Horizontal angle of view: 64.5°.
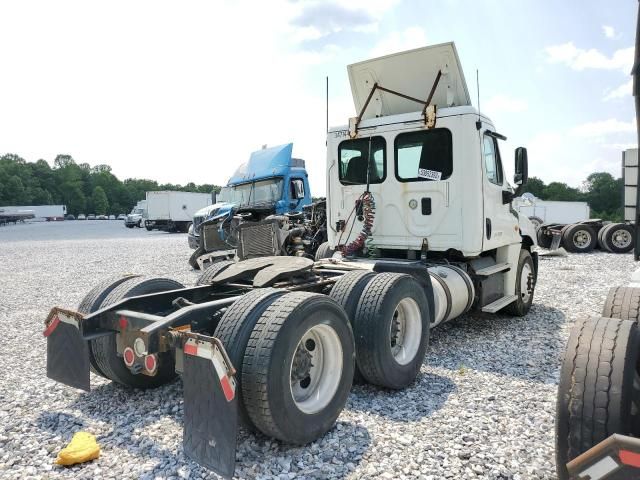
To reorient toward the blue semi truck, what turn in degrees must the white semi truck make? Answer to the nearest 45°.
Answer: approximately 45° to its left

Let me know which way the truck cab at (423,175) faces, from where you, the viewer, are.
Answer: facing away from the viewer and to the right of the viewer

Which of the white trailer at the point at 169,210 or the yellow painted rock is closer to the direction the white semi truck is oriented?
the white trailer

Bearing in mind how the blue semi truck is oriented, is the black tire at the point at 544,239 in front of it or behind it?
behind

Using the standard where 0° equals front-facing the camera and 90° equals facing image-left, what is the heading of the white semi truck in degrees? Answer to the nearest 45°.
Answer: approximately 225°

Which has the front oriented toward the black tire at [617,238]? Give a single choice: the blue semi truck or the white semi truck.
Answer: the white semi truck

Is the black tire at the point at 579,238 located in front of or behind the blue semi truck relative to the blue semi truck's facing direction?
behind

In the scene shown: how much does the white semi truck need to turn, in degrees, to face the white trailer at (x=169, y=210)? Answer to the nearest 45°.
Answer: approximately 45° to its left

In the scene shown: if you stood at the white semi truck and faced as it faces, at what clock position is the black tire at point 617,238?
The black tire is roughly at 12 o'clock from the white semi truck.

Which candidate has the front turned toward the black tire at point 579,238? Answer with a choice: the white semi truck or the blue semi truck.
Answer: the white semi truck

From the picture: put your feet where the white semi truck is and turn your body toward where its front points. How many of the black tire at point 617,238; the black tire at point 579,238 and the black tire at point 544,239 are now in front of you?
3

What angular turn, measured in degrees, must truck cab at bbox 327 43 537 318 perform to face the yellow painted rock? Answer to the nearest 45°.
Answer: approximately 180°

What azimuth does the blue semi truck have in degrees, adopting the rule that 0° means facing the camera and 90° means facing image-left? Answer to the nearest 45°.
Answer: approximately 45°
